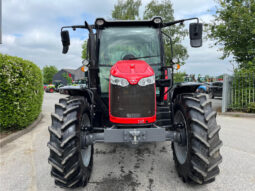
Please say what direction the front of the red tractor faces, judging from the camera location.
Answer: facing the viewer

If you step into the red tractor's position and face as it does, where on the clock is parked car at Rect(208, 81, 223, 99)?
The parked car is roughly at 7 o'clock from the red tractor.

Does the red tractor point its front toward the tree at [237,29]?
no

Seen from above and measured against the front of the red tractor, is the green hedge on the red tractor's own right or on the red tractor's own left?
on the red tractor's own right

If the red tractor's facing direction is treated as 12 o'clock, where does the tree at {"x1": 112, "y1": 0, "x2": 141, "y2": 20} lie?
The tree is roughly at 6 o'clock from the red tractor.

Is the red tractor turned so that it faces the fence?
no

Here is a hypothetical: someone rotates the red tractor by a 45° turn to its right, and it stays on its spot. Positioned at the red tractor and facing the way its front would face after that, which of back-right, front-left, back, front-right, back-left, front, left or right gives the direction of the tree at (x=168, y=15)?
back-right
